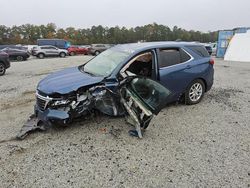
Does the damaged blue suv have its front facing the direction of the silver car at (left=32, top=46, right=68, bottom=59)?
no

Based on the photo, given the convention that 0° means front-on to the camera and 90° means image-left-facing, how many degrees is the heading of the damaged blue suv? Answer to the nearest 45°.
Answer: approximately 45°

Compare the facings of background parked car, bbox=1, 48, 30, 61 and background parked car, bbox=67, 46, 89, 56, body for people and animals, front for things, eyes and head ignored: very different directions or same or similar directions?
same or similar directions

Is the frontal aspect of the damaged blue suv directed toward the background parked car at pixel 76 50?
no
